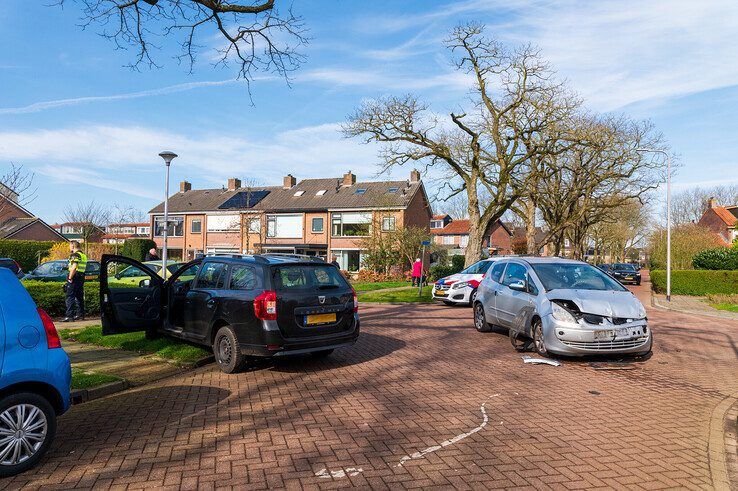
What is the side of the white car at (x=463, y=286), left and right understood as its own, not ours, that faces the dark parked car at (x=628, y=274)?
back

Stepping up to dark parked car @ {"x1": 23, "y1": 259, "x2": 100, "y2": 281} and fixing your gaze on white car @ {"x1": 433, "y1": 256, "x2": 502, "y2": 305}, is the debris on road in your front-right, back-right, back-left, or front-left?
front-right

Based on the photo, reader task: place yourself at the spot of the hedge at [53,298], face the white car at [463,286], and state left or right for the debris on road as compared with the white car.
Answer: right

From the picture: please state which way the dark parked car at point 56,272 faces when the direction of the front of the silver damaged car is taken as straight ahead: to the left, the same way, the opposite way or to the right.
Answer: to the right

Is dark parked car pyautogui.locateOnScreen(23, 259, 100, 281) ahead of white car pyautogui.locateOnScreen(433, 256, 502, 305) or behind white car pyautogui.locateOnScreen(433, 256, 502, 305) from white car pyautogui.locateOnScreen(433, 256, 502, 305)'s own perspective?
ahead

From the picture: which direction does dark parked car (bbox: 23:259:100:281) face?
to the viewer's left

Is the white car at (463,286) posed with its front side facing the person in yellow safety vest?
yes

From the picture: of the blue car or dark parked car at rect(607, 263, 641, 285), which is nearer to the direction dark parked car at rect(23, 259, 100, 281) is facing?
the blue car

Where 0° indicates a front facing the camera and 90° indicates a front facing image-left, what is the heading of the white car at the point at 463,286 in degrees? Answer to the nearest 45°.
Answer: approximately 45°

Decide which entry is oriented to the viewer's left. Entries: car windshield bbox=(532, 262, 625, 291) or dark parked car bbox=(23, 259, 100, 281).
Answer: the dark parked car

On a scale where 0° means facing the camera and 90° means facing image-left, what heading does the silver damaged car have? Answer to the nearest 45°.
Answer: approximately 315°

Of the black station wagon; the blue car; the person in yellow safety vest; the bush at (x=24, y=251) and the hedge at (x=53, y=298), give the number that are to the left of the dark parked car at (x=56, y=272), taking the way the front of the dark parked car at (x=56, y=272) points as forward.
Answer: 4

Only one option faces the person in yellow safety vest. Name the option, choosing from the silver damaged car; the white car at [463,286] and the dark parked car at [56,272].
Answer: the white car

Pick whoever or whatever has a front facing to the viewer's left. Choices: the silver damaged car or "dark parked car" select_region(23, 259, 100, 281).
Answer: the dark parked car

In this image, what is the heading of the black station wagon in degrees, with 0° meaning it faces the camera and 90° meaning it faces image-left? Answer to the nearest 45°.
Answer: approximately 135°

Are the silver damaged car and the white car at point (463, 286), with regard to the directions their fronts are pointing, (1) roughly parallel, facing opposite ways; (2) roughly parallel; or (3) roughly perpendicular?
roughly perpendicular
